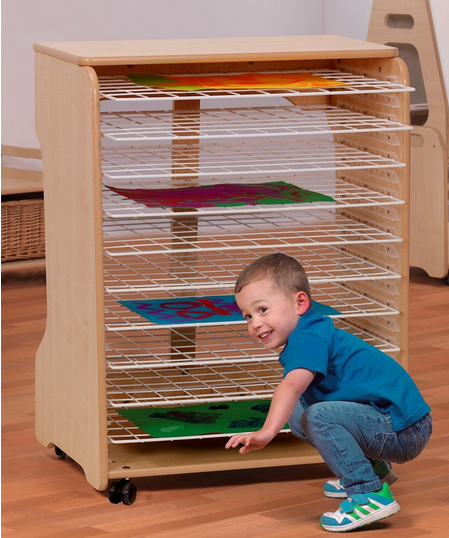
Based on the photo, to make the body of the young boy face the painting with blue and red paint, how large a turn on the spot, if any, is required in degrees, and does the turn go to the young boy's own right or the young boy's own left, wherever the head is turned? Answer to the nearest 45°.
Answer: approximately 45° to the young boy's own right

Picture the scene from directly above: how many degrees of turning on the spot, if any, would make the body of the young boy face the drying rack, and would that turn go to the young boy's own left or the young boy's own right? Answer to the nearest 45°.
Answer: approximately 45° to the young boy's own right

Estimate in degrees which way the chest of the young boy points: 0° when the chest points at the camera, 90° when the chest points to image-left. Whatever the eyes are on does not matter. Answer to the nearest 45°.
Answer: approximately 90°

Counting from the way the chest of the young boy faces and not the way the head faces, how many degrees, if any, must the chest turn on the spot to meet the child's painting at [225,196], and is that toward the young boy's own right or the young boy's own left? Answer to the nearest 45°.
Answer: approximately 45° to the young boy's own right
